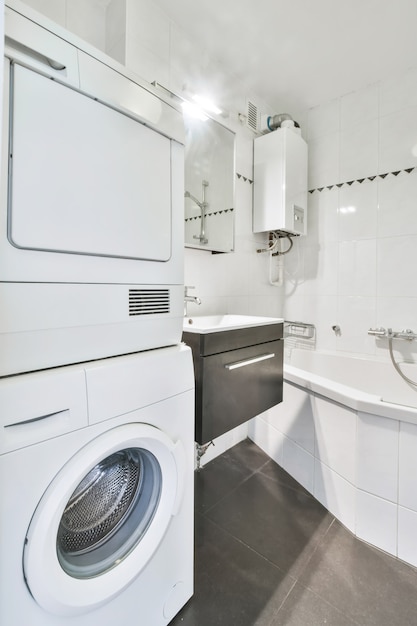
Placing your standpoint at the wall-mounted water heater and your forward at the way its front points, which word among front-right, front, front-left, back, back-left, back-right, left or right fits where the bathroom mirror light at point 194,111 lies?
right

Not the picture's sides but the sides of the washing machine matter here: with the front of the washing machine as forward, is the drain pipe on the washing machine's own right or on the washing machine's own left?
on the washing machine's own left

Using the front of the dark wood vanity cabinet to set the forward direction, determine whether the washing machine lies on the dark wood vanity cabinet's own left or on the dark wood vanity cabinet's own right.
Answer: on the dark wood vanity cabinet's own right

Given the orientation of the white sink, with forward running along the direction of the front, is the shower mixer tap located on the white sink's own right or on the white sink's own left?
on the white sink's own left

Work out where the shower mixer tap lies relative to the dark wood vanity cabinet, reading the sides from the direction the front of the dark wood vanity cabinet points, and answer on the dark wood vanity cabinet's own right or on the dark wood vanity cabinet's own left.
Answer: on the dark wood vanity cabinet's own left

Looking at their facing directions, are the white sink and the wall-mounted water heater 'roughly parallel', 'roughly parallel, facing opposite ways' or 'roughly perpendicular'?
roughly parallel

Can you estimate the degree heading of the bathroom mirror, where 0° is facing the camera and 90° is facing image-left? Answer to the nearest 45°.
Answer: approximately 315°

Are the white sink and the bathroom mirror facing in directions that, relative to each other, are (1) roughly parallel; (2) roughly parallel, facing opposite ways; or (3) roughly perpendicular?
roughly parallel

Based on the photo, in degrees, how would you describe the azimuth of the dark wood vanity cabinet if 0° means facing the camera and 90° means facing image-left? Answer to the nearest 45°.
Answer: approximately 315°

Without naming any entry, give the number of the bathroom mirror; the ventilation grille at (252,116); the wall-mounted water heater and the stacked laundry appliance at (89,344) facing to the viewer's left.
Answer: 0

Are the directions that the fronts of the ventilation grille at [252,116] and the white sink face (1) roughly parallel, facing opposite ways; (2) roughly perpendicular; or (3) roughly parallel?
roughly parallel

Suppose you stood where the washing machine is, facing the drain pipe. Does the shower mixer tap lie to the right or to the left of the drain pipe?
right

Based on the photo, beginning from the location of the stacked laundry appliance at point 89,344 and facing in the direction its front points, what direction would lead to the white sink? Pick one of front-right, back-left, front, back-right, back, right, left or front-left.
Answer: left

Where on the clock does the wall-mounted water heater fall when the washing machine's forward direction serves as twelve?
The wall-mounted water heater is roughly at 9 o'clock from the washing machine.
